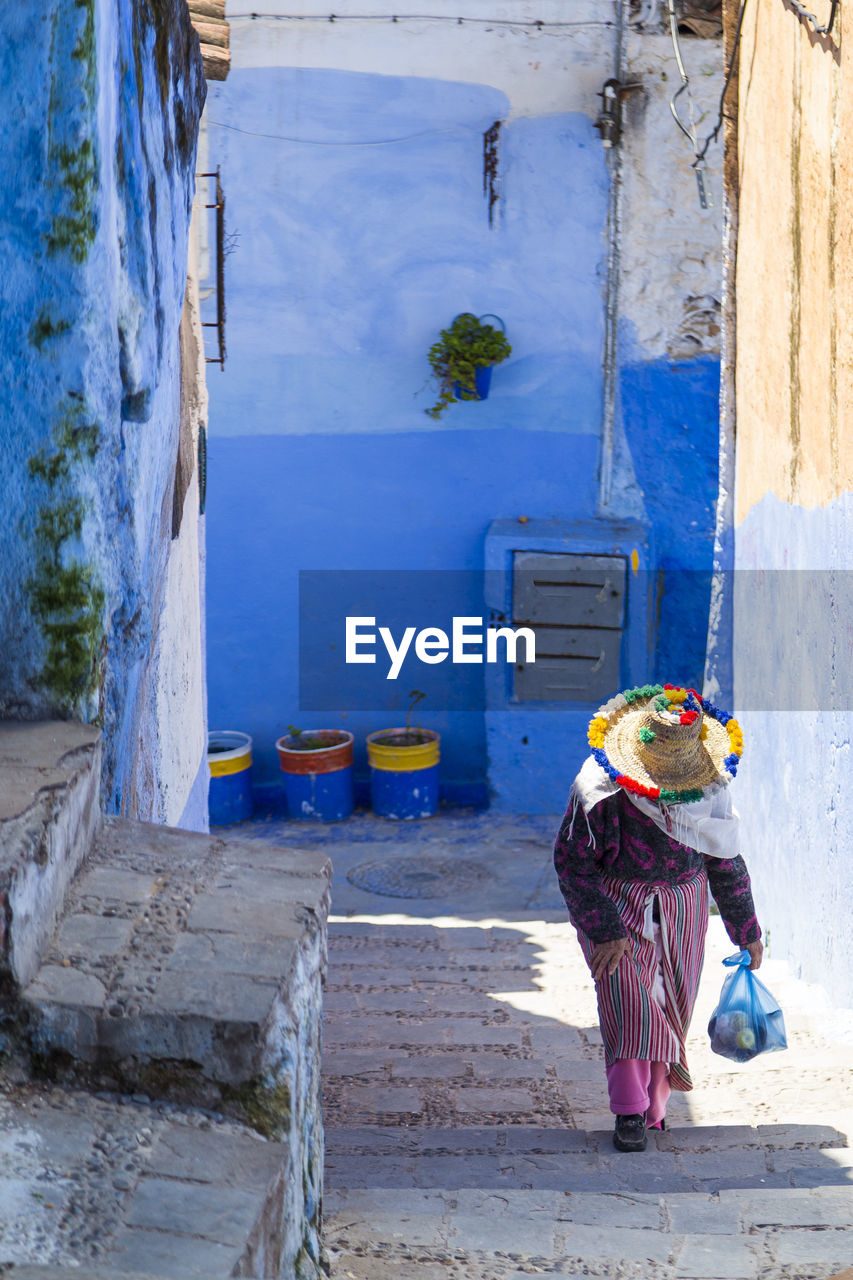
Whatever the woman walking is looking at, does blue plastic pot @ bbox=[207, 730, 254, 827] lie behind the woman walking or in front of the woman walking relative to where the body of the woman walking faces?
behind

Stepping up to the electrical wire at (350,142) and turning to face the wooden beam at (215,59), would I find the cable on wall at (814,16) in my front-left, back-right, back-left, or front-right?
front-left

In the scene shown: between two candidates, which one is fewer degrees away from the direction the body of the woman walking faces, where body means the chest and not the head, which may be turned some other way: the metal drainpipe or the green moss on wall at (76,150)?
the green moss on wall

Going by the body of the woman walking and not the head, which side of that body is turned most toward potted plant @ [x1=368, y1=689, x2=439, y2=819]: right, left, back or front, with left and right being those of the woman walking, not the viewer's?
back

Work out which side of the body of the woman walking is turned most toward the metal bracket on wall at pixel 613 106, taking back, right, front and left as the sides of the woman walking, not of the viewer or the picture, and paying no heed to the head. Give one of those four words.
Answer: back

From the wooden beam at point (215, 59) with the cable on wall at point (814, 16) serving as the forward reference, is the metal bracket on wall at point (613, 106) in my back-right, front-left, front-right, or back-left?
front-left

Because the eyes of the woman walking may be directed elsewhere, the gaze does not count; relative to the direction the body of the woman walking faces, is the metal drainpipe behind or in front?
behind

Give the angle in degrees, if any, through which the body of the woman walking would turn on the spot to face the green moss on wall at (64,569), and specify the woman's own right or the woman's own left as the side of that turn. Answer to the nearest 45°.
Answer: approximately 45° to the woman's own right

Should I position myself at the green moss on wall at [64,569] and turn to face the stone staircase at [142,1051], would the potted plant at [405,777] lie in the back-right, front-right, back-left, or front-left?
back-left

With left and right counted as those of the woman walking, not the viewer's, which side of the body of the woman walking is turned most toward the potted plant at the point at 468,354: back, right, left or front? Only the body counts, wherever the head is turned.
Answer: back

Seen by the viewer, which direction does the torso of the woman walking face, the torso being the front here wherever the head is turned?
toward the camera
